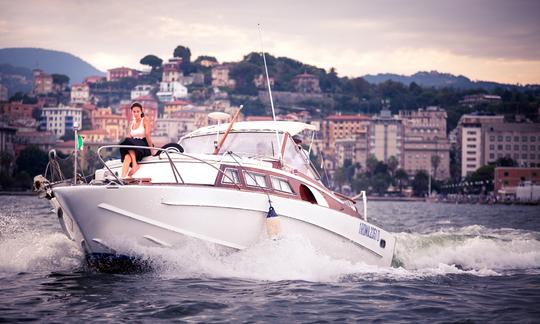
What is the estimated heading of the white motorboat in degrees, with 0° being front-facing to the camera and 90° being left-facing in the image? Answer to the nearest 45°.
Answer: approximately 45°

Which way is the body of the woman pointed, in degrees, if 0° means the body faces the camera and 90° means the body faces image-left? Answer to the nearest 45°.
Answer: approximately 45°
